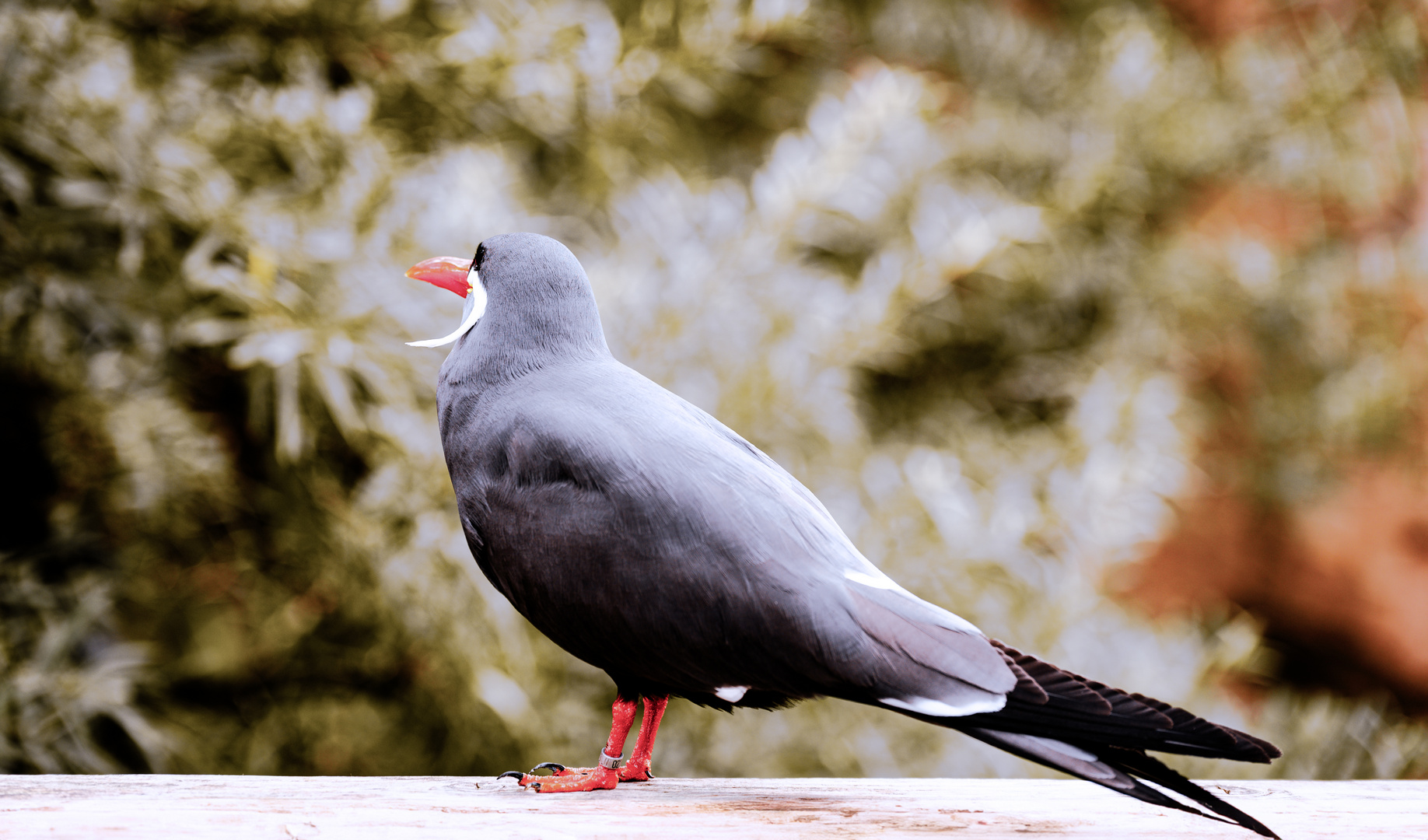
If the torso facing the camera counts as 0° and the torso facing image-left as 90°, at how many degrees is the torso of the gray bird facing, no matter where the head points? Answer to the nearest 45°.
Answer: approximately 90°
